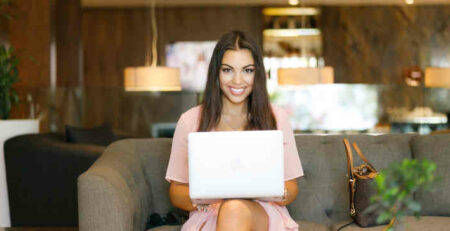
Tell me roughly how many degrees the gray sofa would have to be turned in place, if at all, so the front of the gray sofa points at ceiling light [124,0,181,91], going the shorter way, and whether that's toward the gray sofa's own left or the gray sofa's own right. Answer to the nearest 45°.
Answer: approximately 135° to the gray sofa's own right

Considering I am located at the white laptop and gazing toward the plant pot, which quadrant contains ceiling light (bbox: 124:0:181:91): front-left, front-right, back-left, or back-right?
front-right

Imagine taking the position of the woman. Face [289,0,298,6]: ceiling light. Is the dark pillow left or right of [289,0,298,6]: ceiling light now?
left

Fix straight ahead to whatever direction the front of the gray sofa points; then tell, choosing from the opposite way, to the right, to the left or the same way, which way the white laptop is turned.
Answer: the opposite way

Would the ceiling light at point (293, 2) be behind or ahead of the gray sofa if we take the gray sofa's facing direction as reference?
behind

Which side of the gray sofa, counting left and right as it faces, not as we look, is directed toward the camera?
front

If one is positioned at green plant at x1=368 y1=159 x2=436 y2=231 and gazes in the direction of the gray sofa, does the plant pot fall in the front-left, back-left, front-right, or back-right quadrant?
front-left

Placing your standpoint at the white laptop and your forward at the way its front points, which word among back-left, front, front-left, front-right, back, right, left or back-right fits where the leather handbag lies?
front-right

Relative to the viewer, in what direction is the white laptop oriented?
away from the camera

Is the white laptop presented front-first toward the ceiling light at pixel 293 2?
yes

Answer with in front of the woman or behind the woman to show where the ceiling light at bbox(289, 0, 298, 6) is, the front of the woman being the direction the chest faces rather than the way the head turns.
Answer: behind

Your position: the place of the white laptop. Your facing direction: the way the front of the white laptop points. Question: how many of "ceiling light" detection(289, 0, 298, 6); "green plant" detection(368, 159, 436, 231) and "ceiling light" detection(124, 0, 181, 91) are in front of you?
2

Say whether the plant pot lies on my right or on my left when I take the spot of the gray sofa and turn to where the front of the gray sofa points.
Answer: on my right

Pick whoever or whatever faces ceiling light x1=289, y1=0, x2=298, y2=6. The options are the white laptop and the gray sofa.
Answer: the white laptop

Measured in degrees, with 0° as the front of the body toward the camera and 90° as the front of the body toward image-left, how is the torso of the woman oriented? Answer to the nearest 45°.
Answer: approximately 0°
